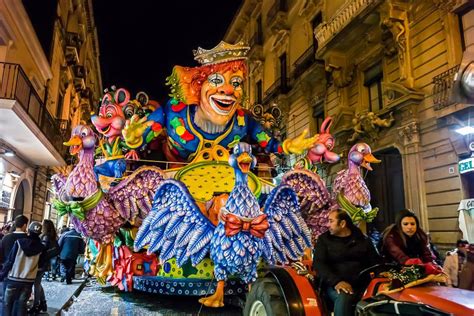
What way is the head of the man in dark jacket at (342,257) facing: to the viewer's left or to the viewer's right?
to the viewer's left

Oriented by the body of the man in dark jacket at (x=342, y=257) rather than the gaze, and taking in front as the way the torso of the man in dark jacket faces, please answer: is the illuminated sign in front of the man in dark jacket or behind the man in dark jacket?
behind

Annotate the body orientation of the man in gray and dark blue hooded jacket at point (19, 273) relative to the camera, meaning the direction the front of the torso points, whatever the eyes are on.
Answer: away from the camera

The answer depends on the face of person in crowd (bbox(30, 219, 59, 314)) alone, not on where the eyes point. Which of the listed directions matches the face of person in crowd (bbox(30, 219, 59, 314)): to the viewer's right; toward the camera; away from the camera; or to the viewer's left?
away from the camera

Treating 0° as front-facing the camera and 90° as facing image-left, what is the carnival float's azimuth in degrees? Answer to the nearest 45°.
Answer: approximately 0°

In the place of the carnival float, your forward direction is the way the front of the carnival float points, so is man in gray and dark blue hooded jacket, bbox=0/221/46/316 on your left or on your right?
on your right
